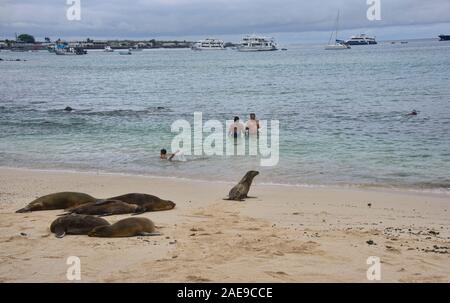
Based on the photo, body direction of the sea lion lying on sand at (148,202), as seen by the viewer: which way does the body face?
to the viewer's right

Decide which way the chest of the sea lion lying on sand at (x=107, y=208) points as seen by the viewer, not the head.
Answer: to the viewer's right

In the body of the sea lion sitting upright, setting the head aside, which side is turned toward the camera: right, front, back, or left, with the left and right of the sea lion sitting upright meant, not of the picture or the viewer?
right
